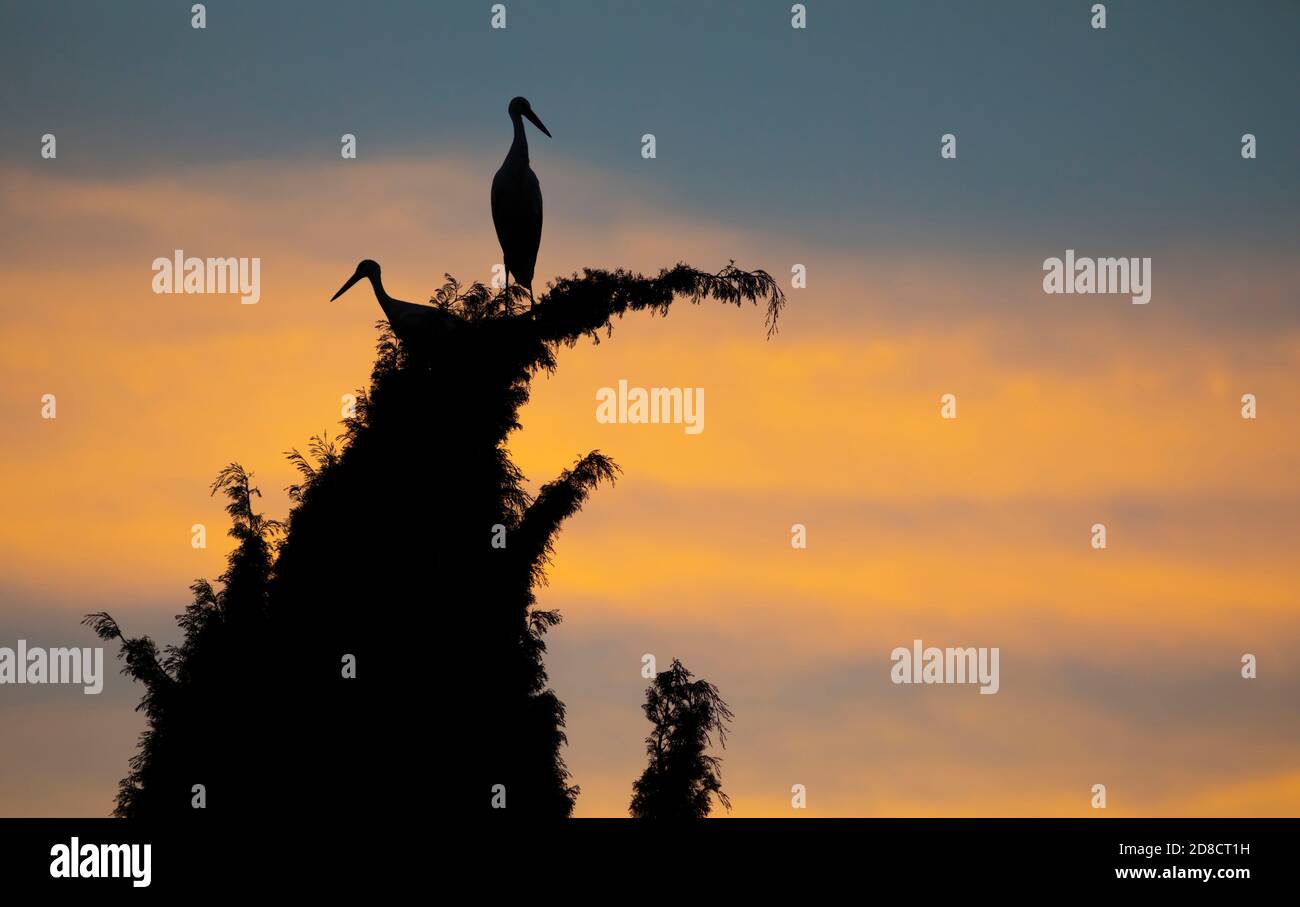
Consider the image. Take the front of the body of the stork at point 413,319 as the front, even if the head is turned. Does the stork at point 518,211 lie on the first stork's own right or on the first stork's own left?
on the first stork's own right

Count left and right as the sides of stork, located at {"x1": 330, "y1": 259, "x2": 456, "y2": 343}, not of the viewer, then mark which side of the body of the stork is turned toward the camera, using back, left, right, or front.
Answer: left
